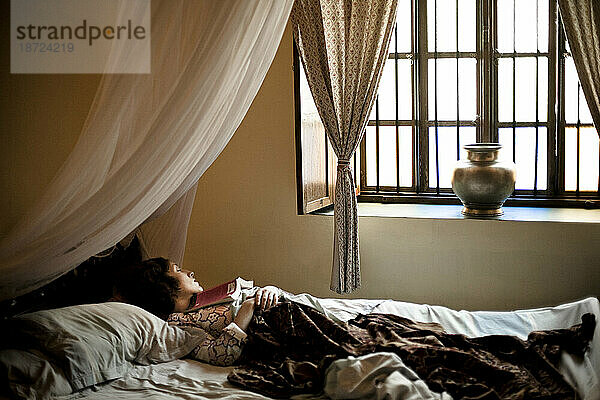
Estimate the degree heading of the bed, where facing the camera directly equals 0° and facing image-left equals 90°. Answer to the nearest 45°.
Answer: approximately 270°

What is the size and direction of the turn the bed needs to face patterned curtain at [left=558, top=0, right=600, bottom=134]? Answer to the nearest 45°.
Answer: approximately 45° to its left

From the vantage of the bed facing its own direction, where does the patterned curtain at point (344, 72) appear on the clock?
The patterned curtain is roughly at 10 o'clock from the bed.

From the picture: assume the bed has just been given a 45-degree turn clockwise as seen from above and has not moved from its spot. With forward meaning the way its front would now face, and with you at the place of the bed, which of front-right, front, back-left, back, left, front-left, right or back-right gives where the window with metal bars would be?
left

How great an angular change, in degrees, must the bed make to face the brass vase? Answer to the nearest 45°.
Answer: approximately 45° to its left
